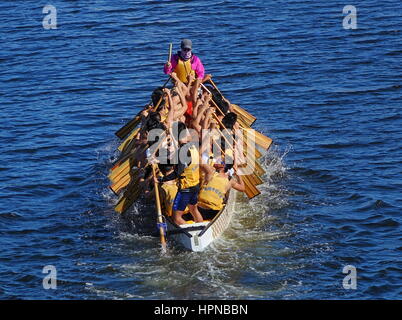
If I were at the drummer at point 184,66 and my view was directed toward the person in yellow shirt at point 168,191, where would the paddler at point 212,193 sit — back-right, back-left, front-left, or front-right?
front-left

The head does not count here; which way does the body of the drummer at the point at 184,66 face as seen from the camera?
toward the camera
